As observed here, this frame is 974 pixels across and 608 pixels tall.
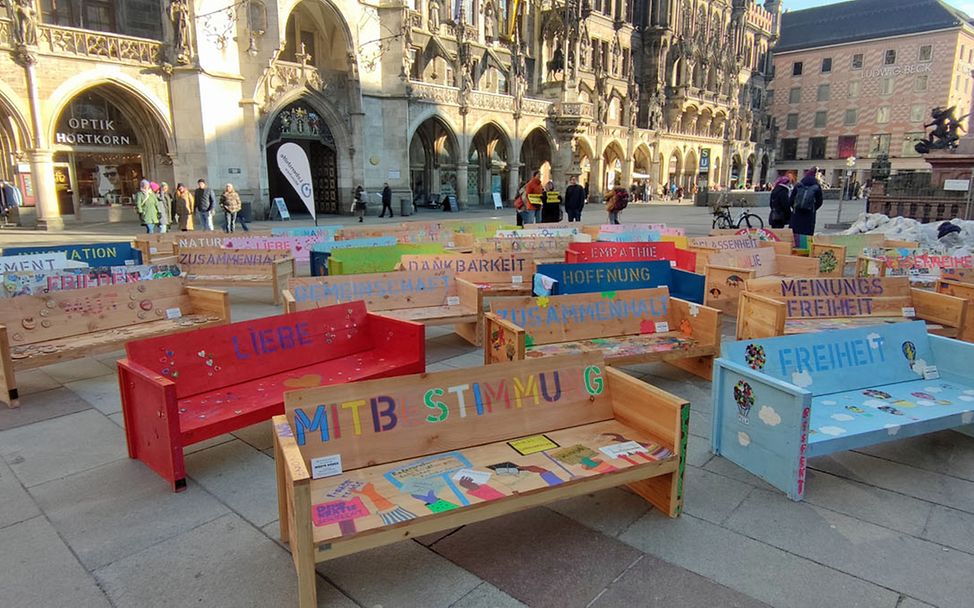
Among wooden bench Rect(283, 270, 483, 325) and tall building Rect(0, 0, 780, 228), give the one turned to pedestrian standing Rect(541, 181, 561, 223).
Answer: the tall building

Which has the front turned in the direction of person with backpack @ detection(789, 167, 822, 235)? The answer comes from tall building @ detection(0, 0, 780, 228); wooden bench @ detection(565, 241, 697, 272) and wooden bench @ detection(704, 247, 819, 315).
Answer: the tall building

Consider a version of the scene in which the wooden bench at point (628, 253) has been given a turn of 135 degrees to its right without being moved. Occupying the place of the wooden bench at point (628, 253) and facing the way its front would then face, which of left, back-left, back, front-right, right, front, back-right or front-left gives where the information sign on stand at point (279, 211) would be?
front

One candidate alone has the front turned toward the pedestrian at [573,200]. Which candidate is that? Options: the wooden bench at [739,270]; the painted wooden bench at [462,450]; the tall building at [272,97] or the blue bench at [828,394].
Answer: the tall building

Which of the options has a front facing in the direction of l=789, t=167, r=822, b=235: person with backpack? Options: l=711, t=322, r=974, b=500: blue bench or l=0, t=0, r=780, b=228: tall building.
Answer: the tall building

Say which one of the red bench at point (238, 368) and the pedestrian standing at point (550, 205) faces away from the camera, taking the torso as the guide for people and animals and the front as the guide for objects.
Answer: the pedestrian standing

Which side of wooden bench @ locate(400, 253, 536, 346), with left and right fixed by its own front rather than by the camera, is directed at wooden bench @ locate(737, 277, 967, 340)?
left

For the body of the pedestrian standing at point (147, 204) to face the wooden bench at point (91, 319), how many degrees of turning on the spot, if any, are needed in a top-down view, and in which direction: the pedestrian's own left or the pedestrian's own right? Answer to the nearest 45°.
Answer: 0° — they already face it

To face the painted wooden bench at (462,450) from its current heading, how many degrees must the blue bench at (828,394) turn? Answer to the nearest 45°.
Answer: approximately 90° to its right

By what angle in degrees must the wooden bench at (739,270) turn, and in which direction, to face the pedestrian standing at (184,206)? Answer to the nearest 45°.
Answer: approximately 135° to its right

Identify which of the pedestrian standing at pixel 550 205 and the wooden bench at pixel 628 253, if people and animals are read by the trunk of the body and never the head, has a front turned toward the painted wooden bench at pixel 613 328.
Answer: the wooden bench

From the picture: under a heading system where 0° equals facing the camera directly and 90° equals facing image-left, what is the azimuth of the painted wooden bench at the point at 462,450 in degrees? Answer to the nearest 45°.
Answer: approximately 315°

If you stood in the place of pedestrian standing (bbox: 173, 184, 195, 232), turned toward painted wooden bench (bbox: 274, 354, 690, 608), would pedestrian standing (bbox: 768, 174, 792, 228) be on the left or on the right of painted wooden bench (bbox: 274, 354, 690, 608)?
left

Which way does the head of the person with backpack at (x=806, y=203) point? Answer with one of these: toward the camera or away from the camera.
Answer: away from the camera
